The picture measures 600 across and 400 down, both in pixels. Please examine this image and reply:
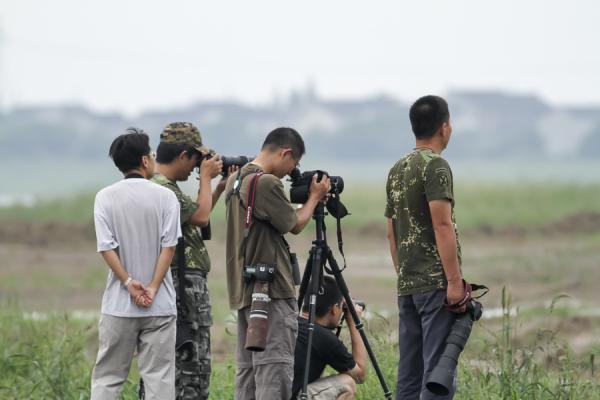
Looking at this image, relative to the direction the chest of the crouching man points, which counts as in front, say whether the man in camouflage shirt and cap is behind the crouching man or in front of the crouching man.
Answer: behind

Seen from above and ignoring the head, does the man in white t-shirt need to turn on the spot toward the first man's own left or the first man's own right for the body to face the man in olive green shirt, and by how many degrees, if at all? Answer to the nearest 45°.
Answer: approximately 90° to the first man's own right

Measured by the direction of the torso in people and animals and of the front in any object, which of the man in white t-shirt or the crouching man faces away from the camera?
the man in white t-shirt

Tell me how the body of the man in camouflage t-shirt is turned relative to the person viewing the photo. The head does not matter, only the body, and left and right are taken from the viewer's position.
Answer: facing away from the viewer and to the right of the viewer

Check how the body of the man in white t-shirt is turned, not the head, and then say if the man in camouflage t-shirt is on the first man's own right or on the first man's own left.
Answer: on the first man's own right

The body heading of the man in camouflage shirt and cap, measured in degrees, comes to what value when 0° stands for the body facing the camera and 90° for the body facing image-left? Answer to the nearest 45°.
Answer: approximately 270°

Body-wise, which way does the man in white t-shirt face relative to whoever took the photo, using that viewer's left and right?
facing away from the viewer
